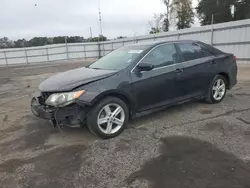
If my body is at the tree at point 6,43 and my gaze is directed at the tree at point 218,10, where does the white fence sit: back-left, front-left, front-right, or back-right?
front-right

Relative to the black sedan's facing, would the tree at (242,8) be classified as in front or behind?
behind

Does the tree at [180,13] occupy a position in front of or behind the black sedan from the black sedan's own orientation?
behind

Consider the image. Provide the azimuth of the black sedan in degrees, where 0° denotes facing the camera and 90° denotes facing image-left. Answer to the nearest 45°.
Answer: approximately 45°

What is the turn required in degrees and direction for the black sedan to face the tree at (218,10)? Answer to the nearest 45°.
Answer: approximately 135° to its right

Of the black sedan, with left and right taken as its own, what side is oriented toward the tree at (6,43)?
right

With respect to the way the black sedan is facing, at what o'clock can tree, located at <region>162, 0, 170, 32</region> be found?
The tree is roughly at 5 o'clock from the black sedan.
